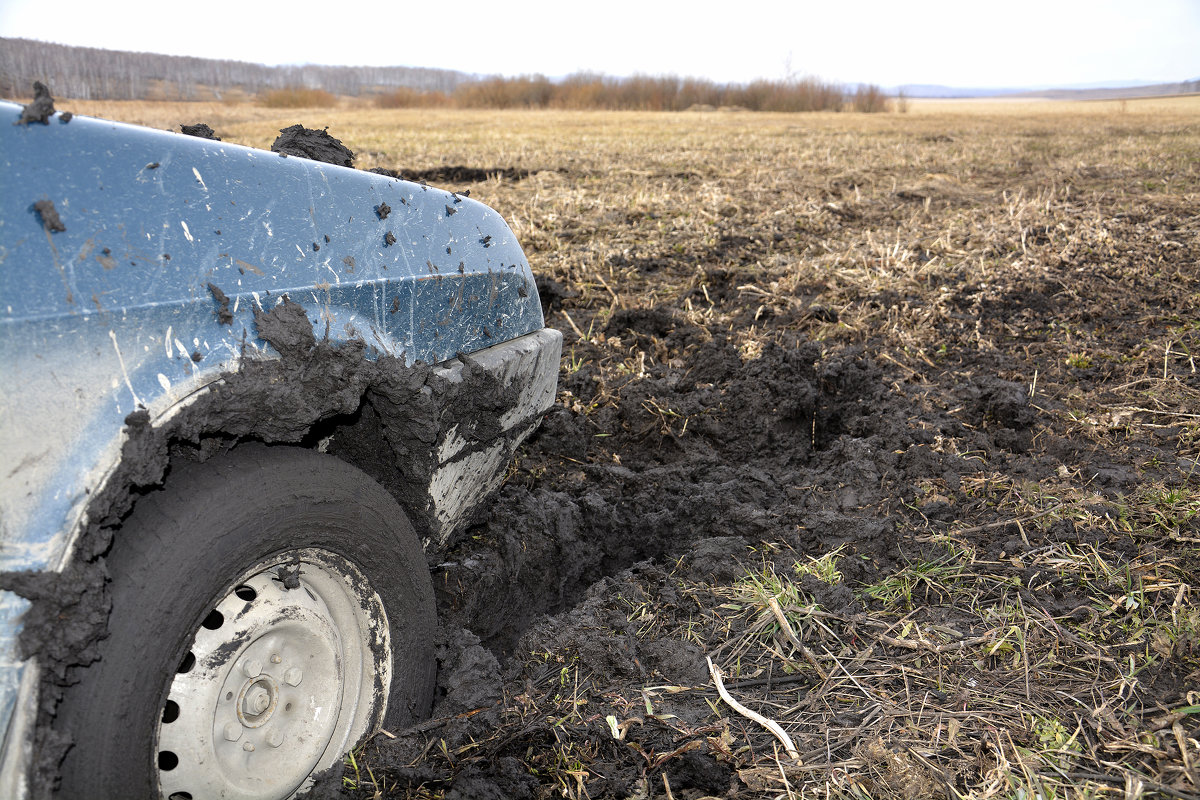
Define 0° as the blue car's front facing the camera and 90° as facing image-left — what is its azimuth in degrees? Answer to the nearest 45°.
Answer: approximately 225°
